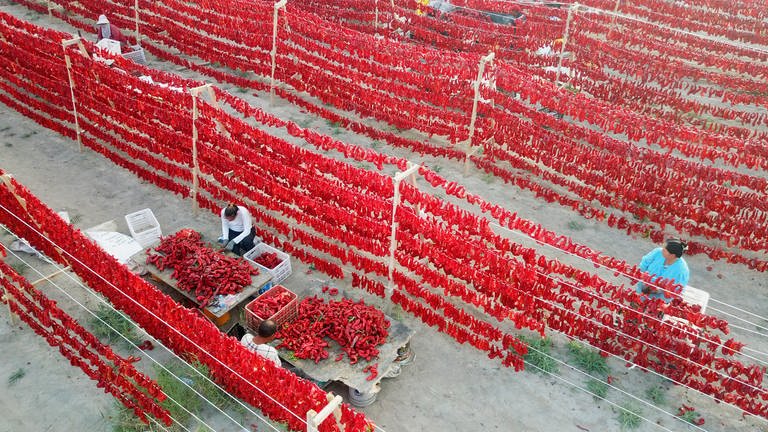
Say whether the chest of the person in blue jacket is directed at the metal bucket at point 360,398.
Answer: yes

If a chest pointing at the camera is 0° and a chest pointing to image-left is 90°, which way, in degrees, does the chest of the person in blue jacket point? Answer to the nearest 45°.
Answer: approximately 45°

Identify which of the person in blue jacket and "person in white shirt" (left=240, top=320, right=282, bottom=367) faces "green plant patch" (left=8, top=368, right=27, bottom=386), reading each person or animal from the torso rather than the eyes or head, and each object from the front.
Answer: the person in blue jacket

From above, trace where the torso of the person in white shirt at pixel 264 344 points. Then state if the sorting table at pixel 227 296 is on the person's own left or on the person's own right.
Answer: on the person's own left

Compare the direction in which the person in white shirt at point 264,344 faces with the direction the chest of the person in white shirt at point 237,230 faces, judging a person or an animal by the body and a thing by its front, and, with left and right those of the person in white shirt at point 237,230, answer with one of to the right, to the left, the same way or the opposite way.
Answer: the opposite way

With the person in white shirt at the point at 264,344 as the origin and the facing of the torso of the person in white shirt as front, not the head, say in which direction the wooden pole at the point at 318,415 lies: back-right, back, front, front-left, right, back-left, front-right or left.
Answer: back-right

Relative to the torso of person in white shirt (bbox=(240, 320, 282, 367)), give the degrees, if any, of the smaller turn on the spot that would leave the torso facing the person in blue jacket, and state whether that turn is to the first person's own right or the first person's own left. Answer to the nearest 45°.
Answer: approximately 45° to the first person's own right

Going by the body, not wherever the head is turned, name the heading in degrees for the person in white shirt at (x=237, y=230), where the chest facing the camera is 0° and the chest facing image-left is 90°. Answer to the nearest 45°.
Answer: approximately 45°

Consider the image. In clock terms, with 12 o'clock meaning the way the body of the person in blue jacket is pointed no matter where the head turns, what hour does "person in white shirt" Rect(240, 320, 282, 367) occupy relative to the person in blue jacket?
The person in white shirt is roughly at 12 o'clock from the person in blue jacket.

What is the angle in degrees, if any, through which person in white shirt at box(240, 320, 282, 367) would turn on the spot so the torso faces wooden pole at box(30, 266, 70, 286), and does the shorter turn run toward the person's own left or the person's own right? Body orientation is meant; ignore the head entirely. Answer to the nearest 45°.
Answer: approximately 90° to the person's own left

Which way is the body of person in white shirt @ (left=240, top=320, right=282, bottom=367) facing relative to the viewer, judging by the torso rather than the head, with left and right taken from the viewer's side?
facing away from the viewer and to the right of the viewer

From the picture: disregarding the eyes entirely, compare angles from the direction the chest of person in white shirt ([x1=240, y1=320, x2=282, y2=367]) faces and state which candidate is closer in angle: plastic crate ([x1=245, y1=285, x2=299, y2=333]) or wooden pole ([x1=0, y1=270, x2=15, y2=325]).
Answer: the plastic crate
